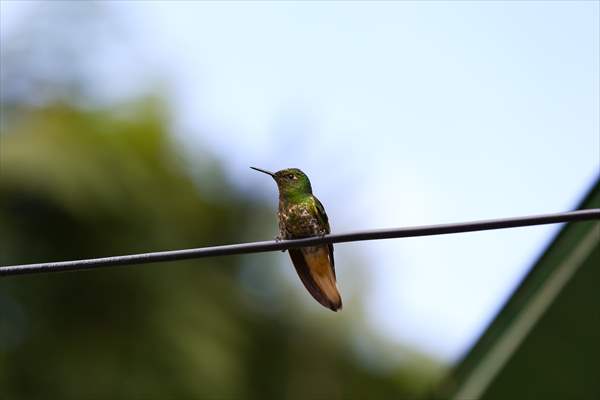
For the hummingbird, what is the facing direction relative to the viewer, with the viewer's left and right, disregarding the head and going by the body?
facing the viewer and to the left of the viewer
